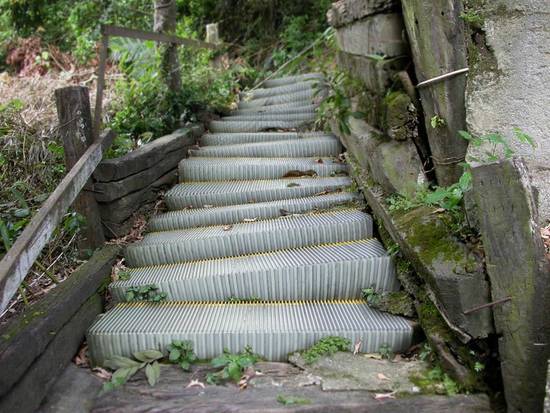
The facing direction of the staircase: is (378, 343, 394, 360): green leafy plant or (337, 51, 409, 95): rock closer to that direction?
the green leafy plant

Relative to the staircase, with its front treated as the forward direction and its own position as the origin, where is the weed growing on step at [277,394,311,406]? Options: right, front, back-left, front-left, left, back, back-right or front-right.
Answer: front

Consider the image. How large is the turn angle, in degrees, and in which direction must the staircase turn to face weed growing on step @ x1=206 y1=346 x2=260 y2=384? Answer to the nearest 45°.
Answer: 0° — it already faces it

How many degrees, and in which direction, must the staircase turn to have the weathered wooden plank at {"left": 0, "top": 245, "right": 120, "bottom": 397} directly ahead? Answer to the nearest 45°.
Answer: approximately 45° to its right

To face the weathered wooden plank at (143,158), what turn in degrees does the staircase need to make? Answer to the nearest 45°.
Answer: approximately 135° to its right

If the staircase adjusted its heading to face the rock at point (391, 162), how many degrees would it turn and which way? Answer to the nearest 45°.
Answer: approximately 90° to its left

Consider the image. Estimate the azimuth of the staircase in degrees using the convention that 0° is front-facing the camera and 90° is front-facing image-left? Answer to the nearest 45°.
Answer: approximately 0°

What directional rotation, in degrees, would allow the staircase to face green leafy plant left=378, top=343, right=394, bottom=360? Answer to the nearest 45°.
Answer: approximately 45° to its left

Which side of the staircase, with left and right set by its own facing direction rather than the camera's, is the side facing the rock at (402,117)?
left

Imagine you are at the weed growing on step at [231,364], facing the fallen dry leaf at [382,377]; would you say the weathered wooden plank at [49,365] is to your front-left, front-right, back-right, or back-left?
back-right

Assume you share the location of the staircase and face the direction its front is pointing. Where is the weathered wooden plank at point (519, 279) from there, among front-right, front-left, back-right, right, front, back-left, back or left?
front-left

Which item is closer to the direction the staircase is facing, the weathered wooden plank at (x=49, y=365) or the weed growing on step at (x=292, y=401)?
the weed growing on step
